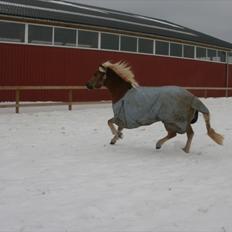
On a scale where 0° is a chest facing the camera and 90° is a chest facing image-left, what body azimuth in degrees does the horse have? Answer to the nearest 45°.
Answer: approximately 90°

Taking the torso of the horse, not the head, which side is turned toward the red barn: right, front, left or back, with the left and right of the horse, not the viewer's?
right
